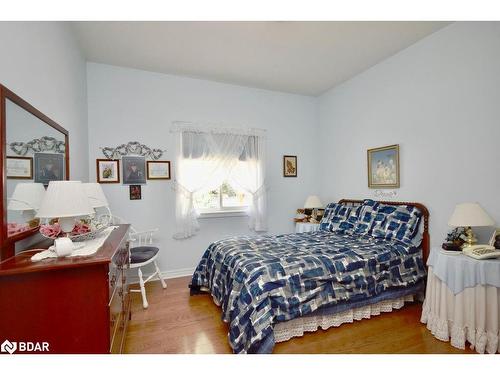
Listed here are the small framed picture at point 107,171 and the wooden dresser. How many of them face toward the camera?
1

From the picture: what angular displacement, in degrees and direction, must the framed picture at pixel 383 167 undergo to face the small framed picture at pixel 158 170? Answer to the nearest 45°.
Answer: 0° — it already faces it

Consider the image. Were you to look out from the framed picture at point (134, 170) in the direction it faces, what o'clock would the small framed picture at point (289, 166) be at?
The small framed picture is roughly at 9 o'clock from the framed picture.

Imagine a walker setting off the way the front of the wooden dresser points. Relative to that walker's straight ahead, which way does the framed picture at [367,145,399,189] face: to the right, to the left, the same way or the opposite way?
the opposite way

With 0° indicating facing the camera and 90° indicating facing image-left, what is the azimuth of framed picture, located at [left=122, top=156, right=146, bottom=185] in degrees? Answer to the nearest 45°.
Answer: approximately 0°

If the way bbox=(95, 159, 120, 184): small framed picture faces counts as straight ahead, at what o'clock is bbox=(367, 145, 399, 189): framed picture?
The framed picture is roughly at 10 o'clock from the small framed picture.

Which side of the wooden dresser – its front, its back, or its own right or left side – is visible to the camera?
right

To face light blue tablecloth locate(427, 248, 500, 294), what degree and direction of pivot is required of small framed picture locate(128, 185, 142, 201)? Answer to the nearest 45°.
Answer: approximately 45° to its left

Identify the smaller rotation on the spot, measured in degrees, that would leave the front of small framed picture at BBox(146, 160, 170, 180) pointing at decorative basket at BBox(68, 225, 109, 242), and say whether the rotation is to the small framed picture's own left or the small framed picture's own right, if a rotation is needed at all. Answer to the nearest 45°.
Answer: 0° — it already faces it
